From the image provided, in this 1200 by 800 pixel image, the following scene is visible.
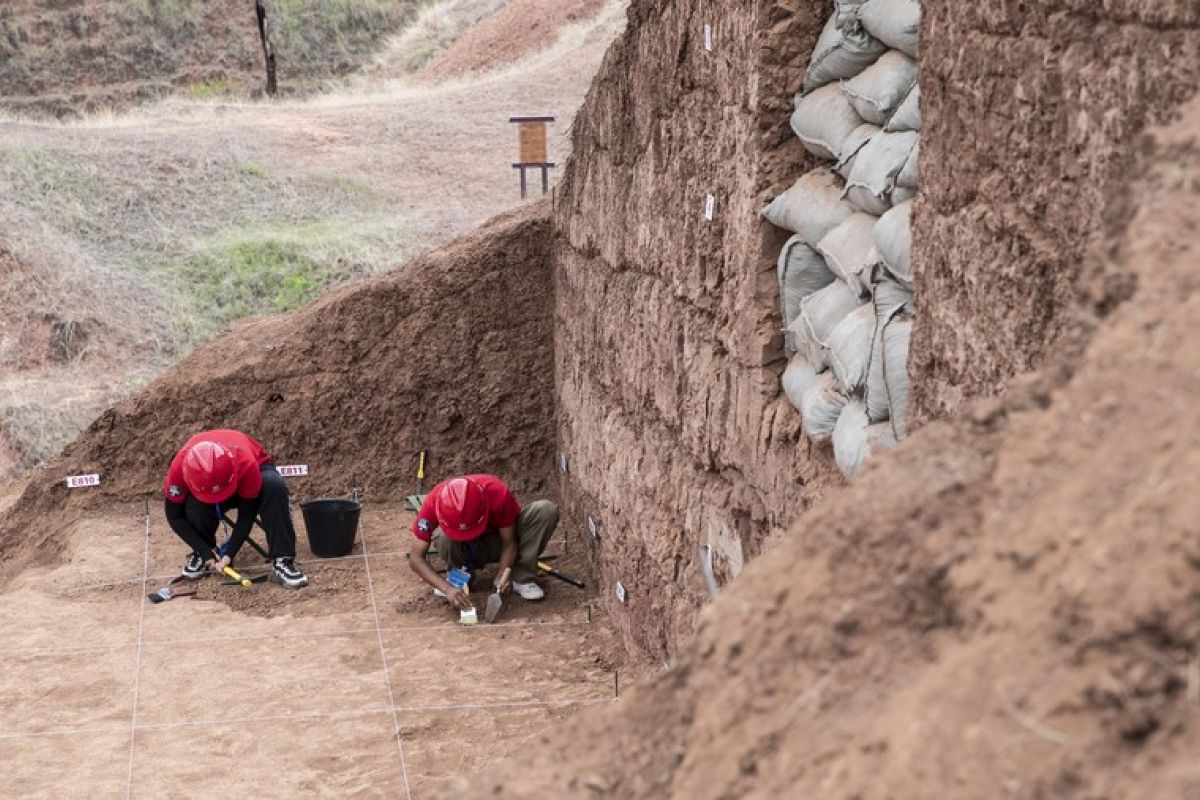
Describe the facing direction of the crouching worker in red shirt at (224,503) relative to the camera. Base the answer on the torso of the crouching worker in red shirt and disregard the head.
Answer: toward the camera

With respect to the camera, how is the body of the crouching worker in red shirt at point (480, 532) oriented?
toward the camera

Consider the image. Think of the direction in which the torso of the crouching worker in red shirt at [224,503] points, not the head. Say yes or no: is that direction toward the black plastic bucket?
no

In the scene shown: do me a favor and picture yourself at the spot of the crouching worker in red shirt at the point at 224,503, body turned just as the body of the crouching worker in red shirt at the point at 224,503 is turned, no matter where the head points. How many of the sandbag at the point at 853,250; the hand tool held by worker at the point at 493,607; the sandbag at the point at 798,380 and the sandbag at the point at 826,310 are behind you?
0

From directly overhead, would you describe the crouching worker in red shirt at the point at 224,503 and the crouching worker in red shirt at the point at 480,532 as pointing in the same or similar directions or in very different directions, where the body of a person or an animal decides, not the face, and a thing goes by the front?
same or similar directions

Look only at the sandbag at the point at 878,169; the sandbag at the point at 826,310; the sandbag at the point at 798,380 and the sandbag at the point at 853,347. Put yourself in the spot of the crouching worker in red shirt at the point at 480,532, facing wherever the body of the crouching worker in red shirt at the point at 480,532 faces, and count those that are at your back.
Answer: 0

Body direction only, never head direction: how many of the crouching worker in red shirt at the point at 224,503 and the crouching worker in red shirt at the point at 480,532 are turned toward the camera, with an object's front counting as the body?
2

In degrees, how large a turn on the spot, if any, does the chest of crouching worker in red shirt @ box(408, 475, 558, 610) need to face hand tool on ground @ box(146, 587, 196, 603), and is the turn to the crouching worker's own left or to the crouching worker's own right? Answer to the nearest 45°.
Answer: approximately 90° to the crouching worker's own right
